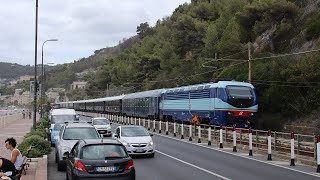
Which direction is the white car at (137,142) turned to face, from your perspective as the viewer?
facing the viewer and to the right of the viewer

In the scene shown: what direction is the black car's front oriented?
away from the camera

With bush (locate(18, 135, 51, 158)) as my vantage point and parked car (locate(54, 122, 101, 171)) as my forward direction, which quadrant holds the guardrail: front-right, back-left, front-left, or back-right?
front-left

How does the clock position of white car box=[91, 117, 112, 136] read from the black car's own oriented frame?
The white car is roughly at 12 o'clock from the black car.

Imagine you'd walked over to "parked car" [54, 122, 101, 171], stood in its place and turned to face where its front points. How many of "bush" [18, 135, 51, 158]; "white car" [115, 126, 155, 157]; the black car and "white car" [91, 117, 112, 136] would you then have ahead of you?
1
